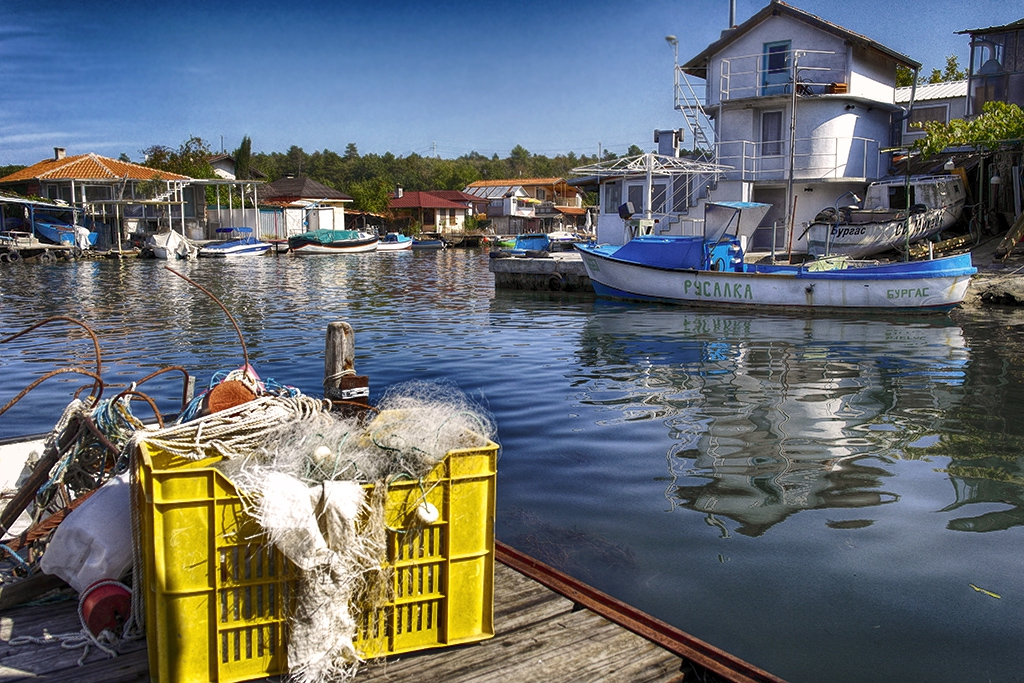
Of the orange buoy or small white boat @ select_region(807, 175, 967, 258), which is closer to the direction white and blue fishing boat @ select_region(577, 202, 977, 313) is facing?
the orange buoy

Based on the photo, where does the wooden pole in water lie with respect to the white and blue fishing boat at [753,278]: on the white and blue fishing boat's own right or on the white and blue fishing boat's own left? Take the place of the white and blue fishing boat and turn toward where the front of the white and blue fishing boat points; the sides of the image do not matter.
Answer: on the white and blue fishing boat's own left

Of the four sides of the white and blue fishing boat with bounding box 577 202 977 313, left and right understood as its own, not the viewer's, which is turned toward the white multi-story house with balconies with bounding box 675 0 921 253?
right

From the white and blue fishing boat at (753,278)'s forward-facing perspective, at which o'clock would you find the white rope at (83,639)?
The white rope is roughly at 9 o'clock from the white and blue fishing boat.

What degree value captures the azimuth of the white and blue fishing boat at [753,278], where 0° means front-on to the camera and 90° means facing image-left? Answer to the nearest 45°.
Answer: approximately 90°
